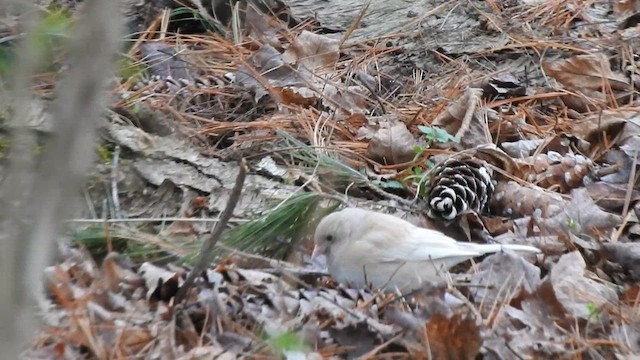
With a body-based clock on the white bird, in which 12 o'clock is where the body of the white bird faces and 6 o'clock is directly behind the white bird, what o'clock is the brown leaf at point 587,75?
The brown leaf is roughly at 4 o'clock from the white bird.

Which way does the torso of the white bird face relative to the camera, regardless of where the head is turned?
to the viewer's left

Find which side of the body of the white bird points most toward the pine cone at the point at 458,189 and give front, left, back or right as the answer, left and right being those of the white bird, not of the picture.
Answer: right

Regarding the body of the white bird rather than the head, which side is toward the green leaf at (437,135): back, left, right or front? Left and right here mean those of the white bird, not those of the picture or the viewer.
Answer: right

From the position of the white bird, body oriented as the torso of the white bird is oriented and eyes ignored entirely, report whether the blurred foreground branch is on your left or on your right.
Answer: on your left

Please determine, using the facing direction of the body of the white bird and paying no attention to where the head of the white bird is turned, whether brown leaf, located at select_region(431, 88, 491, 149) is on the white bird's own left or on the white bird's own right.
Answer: on the white bird's own right

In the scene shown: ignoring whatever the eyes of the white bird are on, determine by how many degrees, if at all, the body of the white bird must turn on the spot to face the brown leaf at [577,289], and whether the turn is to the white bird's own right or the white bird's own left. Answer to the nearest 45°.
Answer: approximately 180°

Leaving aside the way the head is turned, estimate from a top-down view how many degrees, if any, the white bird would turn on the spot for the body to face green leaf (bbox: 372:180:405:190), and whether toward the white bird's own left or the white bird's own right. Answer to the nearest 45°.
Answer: approximately 90° to the white bird's own right

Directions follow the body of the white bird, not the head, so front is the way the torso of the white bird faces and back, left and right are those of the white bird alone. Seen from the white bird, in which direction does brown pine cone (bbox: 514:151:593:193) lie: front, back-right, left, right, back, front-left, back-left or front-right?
back-right

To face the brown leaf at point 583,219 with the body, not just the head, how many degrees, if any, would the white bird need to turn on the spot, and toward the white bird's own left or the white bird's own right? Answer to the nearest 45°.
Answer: approximately 135° to the white bird's own right

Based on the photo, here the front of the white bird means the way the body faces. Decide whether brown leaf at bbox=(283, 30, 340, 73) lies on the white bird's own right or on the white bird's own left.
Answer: on the white bird's own right

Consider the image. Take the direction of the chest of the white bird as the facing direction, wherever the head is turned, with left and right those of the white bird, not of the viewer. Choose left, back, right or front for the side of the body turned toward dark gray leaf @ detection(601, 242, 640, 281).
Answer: back
